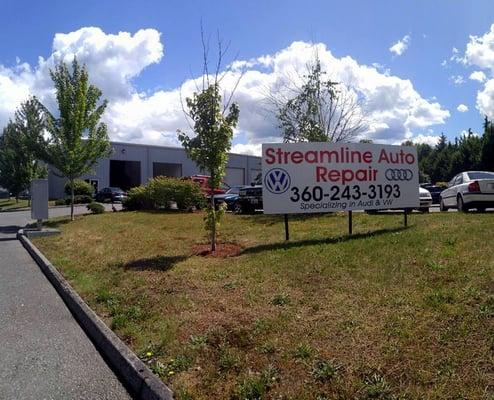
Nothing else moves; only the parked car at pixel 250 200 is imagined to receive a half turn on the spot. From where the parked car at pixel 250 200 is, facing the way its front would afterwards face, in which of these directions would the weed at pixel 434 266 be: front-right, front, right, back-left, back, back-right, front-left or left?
back-right

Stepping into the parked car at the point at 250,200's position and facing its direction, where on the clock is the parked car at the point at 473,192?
the parked car at the point at 473,192 is roughly at 9 o'clock from the parked car at the point at 250,200.

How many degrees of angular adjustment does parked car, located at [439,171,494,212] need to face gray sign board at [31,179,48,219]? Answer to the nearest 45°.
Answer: approximately 45° to its left

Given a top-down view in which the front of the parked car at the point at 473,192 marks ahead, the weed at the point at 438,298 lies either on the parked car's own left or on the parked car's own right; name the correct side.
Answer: on the parked car's own left

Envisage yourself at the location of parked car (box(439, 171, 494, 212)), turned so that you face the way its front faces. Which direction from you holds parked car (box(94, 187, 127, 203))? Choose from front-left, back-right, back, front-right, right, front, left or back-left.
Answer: front

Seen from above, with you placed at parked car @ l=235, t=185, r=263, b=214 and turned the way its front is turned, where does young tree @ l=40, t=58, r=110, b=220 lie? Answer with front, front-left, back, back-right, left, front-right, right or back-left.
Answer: left

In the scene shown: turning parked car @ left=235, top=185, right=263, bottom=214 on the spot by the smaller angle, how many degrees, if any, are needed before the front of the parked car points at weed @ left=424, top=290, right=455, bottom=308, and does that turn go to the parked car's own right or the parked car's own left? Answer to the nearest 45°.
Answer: approximately 180°

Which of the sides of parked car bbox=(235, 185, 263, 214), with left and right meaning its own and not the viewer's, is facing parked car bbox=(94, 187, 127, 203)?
right

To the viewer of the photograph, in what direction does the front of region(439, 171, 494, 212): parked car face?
facing away from the viewer and to the left of the viewer

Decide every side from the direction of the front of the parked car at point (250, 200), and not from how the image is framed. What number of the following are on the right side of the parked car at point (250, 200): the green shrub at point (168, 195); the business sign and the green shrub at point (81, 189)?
2

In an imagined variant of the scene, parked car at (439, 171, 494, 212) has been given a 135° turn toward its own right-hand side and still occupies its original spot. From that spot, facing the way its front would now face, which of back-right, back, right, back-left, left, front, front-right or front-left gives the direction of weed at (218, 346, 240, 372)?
right

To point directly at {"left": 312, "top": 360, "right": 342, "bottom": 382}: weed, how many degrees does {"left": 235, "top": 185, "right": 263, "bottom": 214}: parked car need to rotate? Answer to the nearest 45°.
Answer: approximately 180°

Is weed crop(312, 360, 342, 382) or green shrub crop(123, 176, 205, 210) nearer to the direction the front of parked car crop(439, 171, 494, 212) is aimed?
the green shrub

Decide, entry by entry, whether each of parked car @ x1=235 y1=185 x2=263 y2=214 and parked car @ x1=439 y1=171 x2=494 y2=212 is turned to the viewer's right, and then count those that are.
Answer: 0

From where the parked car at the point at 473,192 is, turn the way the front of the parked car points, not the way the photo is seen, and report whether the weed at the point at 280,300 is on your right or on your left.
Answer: on your left

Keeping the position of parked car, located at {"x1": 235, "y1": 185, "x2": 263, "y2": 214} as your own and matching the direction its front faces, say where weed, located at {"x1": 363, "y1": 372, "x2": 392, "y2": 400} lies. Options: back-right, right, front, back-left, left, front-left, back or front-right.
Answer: back
